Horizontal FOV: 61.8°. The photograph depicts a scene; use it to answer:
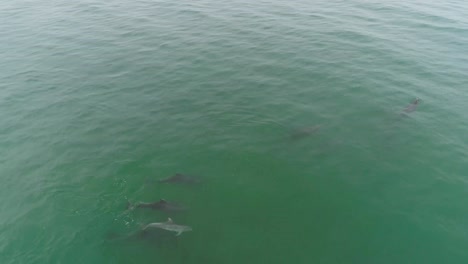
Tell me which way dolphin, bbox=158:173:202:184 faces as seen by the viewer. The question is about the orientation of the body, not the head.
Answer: to the viewer's right

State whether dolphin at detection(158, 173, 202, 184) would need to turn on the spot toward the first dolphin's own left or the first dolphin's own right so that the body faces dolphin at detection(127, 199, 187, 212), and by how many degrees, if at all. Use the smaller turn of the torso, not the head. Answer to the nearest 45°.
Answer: approximately 135° to the first dolphin's own right

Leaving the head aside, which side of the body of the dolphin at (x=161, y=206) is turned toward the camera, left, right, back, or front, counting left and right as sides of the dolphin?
right

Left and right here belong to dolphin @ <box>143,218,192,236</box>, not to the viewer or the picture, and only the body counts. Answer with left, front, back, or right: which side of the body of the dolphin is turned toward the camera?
right
